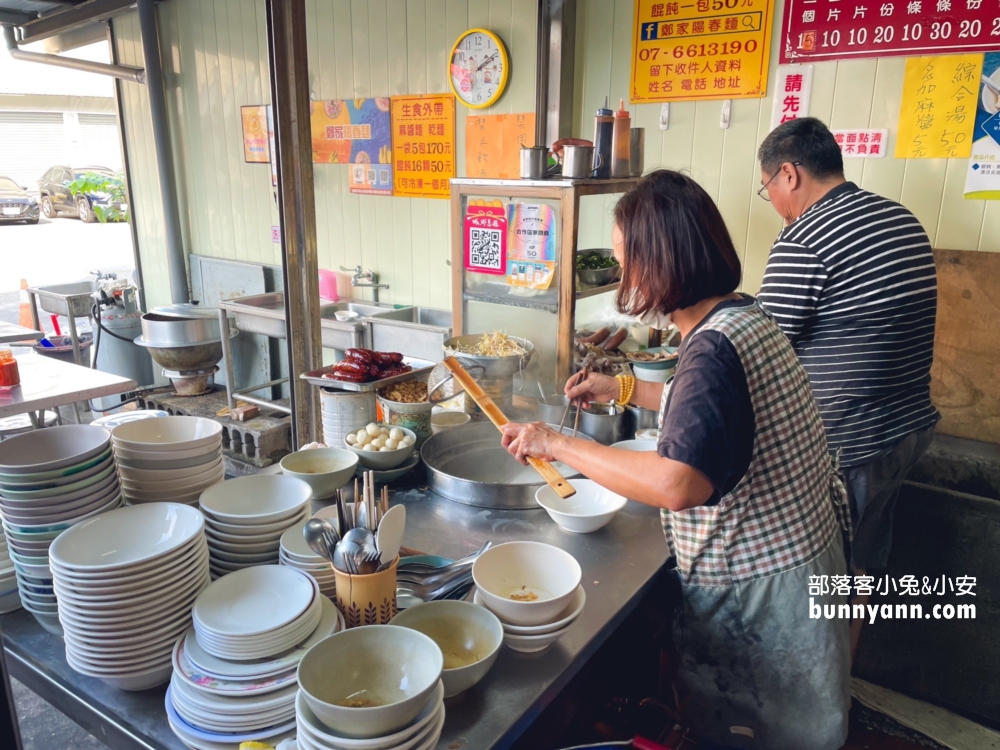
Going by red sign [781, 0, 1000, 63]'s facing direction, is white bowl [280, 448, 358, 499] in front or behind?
in front

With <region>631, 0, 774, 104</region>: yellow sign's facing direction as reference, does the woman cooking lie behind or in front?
in front

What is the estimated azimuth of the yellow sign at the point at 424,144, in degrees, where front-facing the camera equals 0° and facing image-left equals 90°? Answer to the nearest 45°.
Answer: approximately 0°

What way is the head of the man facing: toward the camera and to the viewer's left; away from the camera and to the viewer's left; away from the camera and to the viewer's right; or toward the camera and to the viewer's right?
away from the camera and to the viewer's left

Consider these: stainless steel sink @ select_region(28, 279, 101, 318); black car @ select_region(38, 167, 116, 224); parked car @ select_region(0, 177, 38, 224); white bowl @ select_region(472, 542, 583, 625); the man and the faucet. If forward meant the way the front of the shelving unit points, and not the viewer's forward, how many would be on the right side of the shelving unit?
4

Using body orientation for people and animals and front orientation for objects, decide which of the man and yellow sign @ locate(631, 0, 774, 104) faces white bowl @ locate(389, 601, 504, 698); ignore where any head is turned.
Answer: the yellow sign

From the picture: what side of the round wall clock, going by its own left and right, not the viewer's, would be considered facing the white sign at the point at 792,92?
left

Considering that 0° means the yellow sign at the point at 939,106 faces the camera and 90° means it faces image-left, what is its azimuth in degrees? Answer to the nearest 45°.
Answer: approximately 0°

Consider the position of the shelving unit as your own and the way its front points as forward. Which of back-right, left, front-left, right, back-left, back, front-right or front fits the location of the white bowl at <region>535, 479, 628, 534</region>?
front-left

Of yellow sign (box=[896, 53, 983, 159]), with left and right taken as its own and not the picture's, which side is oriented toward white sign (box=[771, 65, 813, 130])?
right

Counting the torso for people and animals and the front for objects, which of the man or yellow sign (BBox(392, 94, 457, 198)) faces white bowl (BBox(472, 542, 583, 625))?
the yellow sign

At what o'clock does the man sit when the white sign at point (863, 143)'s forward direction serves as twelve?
The man is roughly at 12 o'clock from the white sign.
